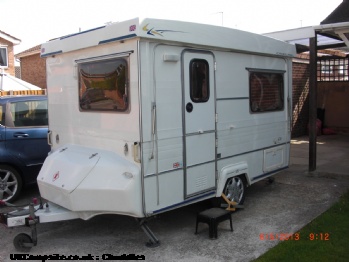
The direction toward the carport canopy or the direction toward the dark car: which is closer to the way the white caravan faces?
the dark car

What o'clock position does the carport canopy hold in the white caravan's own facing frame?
The carport canopy is roughly at 6 o'clock from the white caravan.
